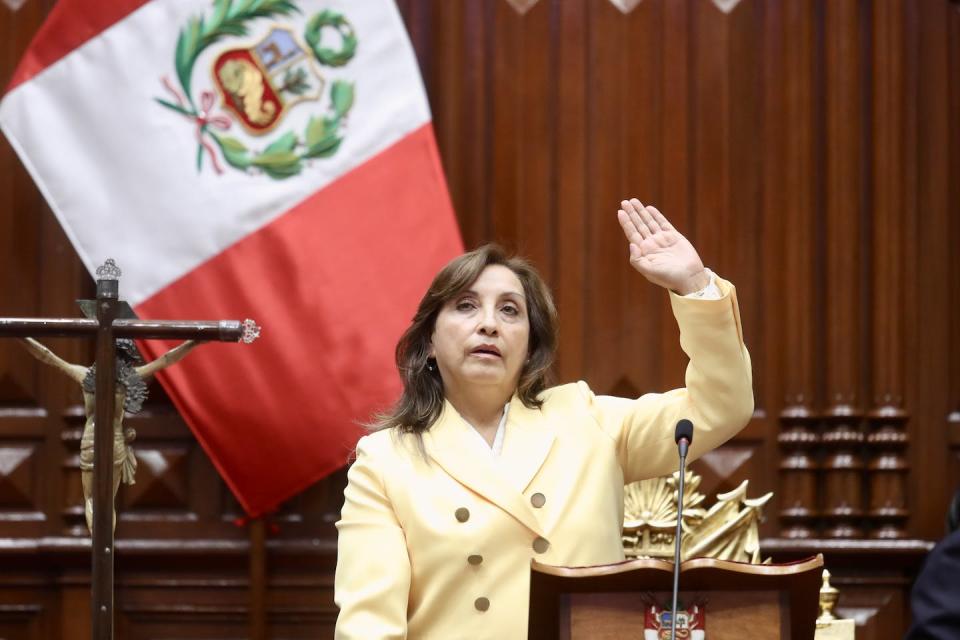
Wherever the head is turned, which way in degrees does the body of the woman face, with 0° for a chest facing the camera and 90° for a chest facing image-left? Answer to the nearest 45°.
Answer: approximately 0°

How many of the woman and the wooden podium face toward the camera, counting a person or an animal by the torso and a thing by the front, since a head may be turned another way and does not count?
2

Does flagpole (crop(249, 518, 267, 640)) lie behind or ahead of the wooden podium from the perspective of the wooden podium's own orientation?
behind

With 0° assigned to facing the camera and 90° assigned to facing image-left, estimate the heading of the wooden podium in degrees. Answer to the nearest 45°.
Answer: approximately 0°

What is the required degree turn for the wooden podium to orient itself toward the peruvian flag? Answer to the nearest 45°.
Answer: approximately 135° to its right
